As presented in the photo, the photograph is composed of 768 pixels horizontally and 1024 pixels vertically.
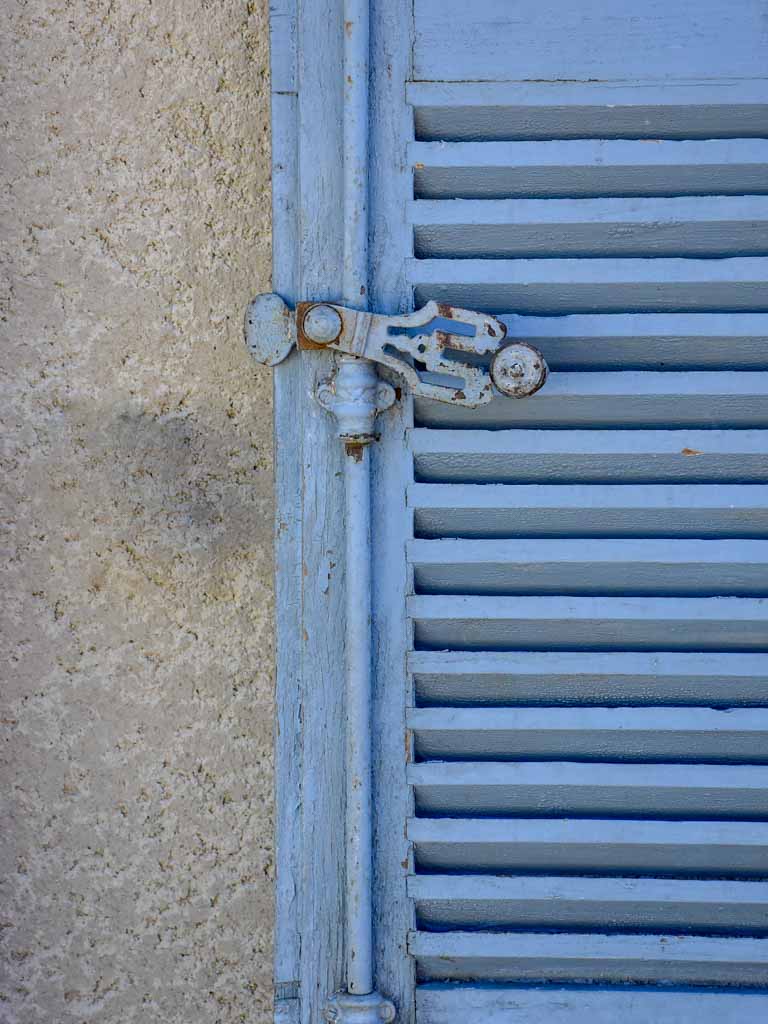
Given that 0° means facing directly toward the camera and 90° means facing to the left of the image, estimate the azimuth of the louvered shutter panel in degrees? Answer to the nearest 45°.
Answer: approximately 0°
